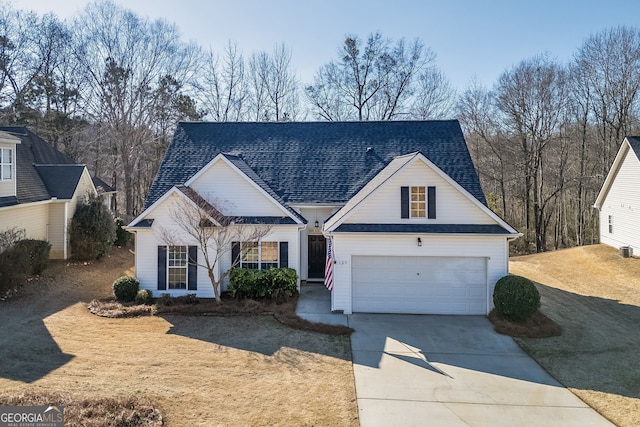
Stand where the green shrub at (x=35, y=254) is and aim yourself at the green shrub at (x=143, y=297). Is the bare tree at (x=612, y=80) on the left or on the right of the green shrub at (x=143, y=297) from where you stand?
left

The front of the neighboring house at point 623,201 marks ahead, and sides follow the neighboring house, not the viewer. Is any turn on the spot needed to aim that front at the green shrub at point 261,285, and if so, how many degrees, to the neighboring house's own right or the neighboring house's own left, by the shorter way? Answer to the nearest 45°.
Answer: approximately 90° to the neighboring house's own right

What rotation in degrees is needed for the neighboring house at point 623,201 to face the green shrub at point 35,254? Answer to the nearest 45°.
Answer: approximately 90° to its right

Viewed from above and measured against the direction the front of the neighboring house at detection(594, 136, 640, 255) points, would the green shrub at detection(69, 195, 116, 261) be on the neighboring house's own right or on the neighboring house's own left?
on the neighboring house's own right

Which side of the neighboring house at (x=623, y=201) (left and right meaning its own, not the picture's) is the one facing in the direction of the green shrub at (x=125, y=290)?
right

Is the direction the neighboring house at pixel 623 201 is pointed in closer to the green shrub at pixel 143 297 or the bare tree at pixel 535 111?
the green shrub

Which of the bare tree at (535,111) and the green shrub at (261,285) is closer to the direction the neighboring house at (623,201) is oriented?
the green shrub

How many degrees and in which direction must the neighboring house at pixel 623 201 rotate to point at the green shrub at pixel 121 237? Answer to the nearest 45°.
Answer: approximately 90° to its right
